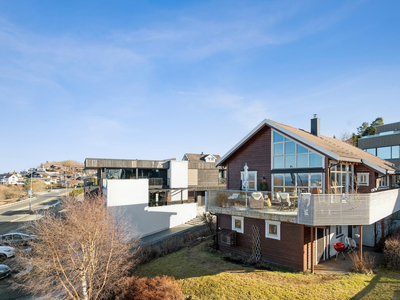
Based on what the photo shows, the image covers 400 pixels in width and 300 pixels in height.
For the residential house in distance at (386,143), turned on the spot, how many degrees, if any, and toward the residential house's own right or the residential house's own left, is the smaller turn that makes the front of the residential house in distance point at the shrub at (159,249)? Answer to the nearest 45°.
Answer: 0° — it already faces it

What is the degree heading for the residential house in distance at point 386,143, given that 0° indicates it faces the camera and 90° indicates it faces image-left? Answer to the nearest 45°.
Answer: approximately 45°

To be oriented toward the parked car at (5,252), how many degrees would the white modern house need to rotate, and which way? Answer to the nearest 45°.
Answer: approximately 45° to its right

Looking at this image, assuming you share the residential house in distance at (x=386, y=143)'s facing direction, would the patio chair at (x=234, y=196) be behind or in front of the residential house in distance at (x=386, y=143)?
in front

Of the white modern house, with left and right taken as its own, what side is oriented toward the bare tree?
front

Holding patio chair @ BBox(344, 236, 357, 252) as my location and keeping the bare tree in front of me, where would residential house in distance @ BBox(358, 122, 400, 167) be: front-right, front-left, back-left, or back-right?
back-right

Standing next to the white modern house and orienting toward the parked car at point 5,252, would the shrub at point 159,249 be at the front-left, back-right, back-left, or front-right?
front-left

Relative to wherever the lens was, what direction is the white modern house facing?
facing the viewer

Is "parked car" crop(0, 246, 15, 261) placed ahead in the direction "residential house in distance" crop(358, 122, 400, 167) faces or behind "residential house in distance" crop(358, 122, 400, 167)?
ahead

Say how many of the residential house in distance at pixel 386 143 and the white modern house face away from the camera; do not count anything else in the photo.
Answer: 0
